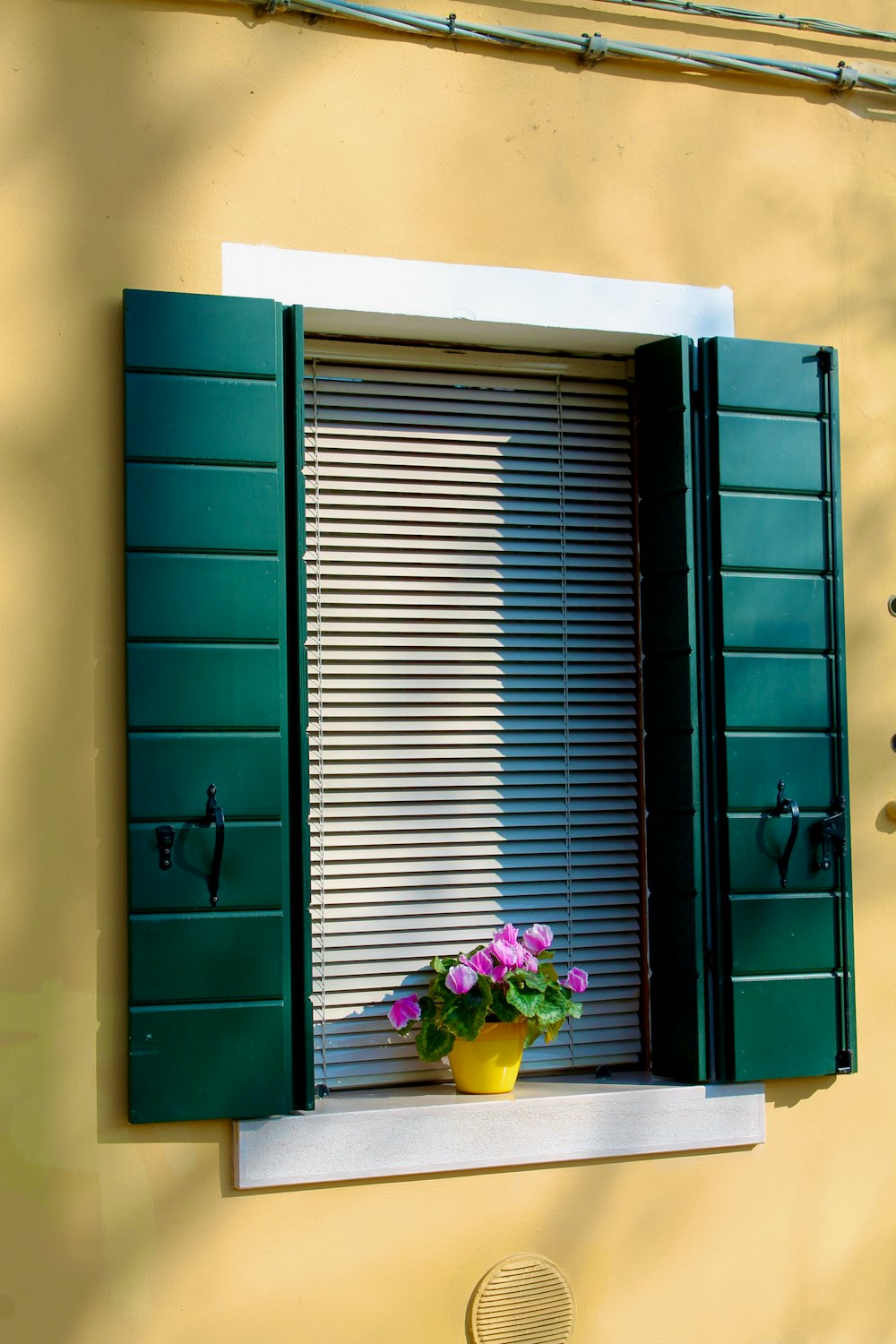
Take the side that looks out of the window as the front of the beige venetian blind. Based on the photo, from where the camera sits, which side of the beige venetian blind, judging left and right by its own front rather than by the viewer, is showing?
front

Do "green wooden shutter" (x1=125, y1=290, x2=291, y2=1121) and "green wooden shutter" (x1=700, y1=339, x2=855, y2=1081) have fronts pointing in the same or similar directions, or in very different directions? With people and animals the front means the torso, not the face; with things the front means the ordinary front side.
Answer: same or similar directions

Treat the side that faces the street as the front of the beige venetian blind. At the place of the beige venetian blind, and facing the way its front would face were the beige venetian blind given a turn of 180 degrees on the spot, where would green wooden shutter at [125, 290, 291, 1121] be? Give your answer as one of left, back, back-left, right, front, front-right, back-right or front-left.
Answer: back-left

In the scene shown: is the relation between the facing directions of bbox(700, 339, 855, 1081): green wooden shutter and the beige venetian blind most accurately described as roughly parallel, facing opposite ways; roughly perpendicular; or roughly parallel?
roughly parallel

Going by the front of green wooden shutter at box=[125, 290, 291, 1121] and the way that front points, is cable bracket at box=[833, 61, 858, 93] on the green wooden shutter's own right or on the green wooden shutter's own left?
on the green wooden shutter's own left

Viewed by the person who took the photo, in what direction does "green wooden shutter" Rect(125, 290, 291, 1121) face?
facing the viewer

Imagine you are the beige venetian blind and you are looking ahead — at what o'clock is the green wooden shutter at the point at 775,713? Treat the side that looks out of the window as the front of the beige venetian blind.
The green wooden shutter is roughly at 9 o'clock from the beige venetian blind.

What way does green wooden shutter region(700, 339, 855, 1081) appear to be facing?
toward the camera
